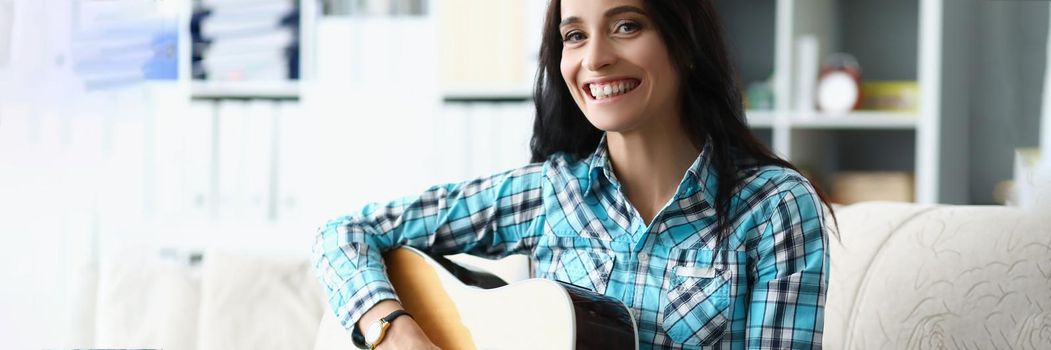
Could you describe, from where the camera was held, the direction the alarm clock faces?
facing the viewer

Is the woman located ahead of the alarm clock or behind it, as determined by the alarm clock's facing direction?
ahead

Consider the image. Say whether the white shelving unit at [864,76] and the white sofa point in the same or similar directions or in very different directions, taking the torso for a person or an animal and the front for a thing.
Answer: same or similar directions

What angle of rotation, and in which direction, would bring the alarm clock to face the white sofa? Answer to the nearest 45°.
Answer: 0° — it already faces it

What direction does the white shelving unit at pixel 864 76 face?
toward the camera

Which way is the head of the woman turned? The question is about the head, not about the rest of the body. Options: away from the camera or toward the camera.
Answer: toward the camera

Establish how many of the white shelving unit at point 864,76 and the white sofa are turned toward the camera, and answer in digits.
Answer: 2

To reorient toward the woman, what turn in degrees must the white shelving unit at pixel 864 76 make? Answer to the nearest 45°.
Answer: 0° — it already faces them

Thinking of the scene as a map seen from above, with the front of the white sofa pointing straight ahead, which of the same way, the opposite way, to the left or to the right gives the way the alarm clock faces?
the same way

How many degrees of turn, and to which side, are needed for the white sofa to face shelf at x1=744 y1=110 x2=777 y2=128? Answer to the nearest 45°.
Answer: approximately 180°

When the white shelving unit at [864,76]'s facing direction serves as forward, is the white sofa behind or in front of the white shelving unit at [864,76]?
in front

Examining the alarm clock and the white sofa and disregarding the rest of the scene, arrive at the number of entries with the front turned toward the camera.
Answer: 2
